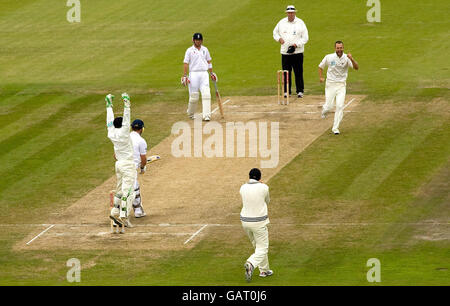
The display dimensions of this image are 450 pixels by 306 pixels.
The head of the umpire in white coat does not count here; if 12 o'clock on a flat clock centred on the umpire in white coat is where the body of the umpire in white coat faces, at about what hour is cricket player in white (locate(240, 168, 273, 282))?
The cricket player in white is roughly at 12 o'clock from the umpire in white coat.

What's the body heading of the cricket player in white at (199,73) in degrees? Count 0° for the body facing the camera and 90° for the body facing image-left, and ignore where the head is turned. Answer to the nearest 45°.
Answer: approximately 0°

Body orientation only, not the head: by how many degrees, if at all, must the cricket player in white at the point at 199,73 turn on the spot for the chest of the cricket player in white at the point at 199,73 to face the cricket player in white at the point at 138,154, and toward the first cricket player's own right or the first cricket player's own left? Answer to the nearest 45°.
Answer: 0° — they already face them

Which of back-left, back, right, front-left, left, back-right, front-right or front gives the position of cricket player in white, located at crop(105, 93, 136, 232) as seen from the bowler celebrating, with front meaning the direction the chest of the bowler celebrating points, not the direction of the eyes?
front-right
